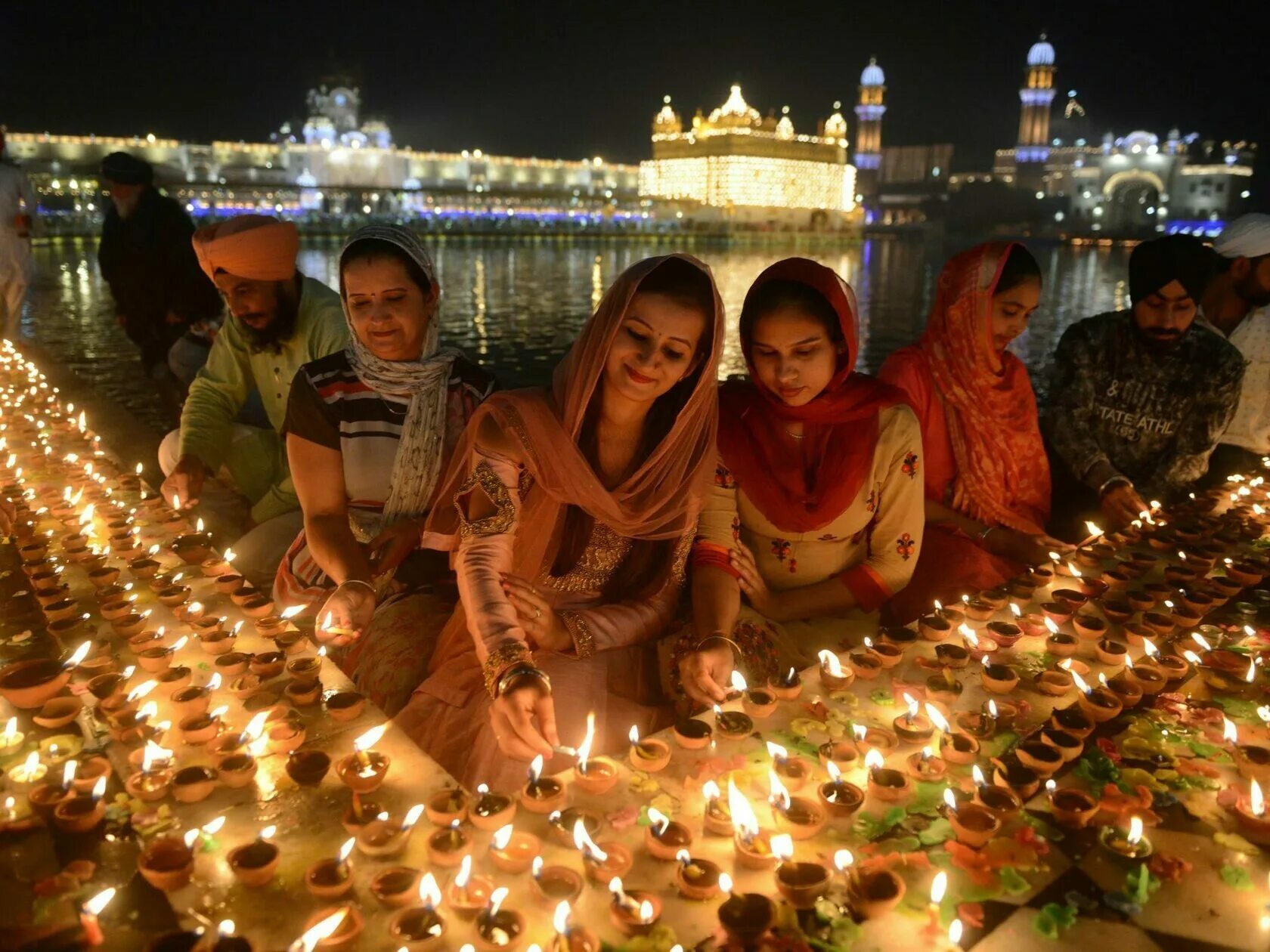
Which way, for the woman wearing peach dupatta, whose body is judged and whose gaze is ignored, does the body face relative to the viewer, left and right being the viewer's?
facing the viewer

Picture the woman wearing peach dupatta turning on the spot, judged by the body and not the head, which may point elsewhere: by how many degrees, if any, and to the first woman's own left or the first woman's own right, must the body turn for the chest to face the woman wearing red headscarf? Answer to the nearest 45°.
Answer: approximately 135° to the first woman's own left

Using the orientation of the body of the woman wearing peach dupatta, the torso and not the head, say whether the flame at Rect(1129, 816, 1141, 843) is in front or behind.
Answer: in front

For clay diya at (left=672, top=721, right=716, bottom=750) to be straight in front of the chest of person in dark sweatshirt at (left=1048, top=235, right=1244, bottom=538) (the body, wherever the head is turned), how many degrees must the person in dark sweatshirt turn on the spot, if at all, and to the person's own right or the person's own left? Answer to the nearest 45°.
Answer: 0° — they already face it

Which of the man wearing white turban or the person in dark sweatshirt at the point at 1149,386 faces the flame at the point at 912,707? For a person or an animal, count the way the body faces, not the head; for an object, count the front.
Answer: the person in dark sweatshirt

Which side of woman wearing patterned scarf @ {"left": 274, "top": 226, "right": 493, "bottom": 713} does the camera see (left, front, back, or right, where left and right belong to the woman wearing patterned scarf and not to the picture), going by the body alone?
front

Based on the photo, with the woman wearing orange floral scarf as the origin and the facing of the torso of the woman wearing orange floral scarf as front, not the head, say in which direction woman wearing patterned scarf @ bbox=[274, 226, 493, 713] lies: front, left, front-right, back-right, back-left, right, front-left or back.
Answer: right

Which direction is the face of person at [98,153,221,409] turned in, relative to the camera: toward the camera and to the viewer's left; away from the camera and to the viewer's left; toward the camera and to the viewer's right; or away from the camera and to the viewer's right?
toward the camera and to the viewer's left

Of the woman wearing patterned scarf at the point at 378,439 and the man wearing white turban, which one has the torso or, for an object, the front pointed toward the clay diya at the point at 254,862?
the woman wearing patterned scarf

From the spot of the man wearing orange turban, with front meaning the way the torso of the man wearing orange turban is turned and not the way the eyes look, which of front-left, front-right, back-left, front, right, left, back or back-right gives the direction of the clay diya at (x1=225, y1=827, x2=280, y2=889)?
front-left

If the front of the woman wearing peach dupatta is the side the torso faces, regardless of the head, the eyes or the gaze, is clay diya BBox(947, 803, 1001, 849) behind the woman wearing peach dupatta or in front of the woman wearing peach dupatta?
in front

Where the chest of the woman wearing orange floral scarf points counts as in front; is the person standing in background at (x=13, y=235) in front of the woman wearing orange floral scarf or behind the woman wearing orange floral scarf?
behind

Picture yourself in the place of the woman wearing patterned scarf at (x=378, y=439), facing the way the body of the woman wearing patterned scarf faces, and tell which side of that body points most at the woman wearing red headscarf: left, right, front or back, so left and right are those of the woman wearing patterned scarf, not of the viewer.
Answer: left
